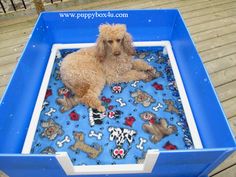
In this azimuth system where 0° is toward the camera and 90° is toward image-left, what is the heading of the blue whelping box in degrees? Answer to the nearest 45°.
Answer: approximately 0°
